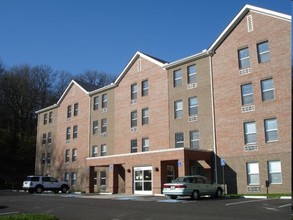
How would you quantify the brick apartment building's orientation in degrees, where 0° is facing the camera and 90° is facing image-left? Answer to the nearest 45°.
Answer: approximately 45°
